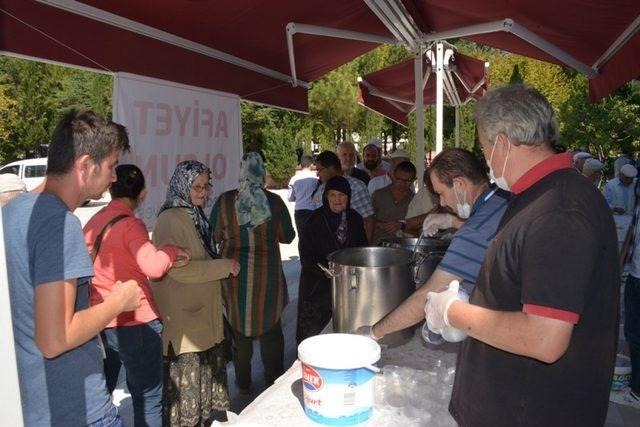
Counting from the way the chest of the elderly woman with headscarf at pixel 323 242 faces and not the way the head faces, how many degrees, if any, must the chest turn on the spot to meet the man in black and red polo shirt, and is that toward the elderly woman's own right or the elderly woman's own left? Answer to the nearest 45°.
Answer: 0° — they already face them

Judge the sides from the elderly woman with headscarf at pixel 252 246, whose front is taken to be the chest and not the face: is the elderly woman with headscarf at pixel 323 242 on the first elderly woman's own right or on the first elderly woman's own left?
on the first elderly woman's own right

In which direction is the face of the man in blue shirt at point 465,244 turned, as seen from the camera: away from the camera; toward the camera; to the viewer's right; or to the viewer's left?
to the viewer's left

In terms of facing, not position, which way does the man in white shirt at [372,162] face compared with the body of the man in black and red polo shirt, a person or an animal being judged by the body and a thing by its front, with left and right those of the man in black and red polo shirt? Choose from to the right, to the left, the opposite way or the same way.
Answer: to the left

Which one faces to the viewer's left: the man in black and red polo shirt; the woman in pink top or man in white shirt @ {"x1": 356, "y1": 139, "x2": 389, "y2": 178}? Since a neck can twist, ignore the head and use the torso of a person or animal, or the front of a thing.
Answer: the man in black and red polo shirt

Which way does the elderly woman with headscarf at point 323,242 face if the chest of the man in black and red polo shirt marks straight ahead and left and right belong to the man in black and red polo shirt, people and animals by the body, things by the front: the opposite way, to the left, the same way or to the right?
to the left

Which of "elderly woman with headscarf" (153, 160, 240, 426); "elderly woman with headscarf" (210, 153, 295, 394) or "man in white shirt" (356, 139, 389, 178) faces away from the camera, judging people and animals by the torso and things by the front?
"elderly woman with headscarf" (210, 153, 295, 394)

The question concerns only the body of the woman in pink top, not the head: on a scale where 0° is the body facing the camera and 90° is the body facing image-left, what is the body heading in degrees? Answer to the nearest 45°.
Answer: approximately 225°

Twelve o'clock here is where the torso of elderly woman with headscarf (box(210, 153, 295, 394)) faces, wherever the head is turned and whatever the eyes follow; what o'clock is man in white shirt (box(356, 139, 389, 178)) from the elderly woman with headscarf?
The man in white shirt is roughly at 1 o'clock from the elderly woman with headscarf.

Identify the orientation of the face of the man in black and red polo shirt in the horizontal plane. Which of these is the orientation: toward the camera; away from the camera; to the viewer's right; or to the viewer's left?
to the viewer's left

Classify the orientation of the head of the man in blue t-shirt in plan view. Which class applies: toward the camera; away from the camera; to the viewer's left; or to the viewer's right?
to the viewer's right

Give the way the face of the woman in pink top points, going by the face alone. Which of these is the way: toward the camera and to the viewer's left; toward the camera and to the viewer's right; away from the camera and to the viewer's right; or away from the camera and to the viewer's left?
away from the camera and to the viewer's right

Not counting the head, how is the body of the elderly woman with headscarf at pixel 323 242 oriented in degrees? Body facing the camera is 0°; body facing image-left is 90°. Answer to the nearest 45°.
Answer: approximately 0°

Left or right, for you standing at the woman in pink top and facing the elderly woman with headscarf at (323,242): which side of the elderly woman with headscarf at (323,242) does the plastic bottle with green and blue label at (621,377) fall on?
right

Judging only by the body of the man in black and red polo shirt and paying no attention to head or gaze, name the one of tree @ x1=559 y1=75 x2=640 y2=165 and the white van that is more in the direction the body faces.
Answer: the white van
